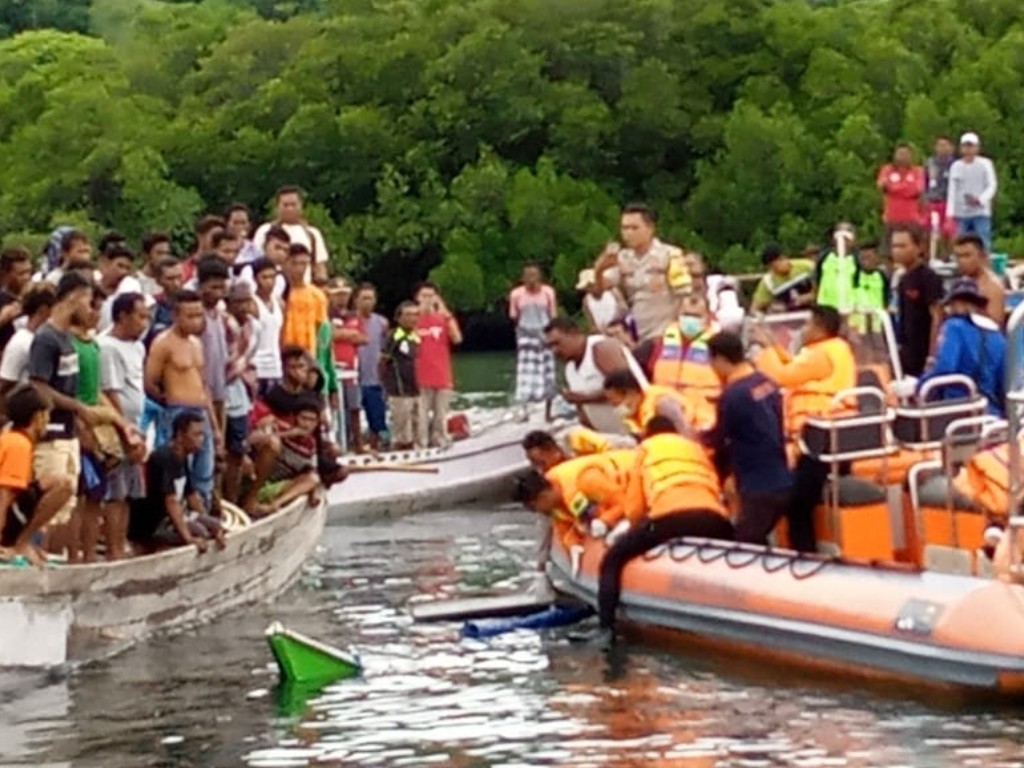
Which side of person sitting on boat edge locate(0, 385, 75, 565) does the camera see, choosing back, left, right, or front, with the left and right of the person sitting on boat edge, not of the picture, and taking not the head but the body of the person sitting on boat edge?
right

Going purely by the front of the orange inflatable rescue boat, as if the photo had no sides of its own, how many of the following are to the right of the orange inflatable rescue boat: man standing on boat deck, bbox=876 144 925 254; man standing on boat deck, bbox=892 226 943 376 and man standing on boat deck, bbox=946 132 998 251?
3

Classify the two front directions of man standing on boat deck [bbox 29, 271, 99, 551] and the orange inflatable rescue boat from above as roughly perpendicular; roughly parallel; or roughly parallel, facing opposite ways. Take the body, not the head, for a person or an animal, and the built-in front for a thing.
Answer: roughly parallel, facing opposite ways

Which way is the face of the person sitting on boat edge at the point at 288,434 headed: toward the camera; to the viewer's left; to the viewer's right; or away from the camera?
toward the camera

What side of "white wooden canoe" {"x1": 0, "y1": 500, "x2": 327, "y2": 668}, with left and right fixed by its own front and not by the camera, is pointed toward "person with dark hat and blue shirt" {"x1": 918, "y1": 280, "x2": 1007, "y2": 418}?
front

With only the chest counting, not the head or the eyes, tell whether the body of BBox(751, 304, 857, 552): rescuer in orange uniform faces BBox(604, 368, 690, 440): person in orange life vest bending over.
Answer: yes

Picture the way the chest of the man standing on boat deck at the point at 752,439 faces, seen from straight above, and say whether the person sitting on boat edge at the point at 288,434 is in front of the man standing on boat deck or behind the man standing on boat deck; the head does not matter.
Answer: in front

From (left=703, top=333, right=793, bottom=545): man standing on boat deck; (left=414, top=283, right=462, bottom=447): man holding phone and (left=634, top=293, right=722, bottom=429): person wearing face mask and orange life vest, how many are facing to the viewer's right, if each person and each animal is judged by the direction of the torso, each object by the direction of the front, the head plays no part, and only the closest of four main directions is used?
0

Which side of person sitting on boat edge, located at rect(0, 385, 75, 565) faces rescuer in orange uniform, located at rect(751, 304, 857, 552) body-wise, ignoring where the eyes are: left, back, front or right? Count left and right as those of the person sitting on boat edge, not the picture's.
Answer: front

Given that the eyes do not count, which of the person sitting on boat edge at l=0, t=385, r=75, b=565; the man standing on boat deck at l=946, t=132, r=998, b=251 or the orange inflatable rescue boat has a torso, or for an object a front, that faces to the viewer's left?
the orange inflatable rescue boat

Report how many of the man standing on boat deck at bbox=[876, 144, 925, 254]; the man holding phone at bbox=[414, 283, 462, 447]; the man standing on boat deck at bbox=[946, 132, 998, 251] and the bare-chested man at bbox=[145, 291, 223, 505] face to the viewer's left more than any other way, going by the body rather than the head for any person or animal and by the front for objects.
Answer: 0

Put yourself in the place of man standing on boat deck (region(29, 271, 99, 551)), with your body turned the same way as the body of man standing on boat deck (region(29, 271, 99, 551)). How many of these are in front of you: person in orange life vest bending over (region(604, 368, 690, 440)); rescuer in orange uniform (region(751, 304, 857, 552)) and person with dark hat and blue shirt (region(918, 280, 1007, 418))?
3

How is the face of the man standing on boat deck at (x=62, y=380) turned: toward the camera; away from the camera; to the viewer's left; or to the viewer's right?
to the viewer's right

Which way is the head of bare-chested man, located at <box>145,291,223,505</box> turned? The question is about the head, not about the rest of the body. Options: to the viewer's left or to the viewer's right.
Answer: to the viewer's right

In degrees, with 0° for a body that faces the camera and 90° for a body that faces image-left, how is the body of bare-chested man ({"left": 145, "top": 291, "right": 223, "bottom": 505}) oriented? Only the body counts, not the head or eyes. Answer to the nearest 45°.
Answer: approximately 315°

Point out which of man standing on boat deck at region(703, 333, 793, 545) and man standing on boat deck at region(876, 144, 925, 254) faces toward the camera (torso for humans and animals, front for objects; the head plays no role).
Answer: man standing on boat deck at region(876, 144, 925, 254)

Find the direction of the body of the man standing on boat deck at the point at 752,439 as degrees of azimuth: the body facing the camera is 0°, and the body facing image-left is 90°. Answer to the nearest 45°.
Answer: approximately 135°

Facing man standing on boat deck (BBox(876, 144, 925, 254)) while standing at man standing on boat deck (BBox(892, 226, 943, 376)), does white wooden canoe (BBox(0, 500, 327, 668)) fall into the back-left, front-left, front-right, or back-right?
back-left

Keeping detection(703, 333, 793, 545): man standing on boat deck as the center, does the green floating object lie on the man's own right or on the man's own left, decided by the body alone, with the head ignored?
on the man's own left
